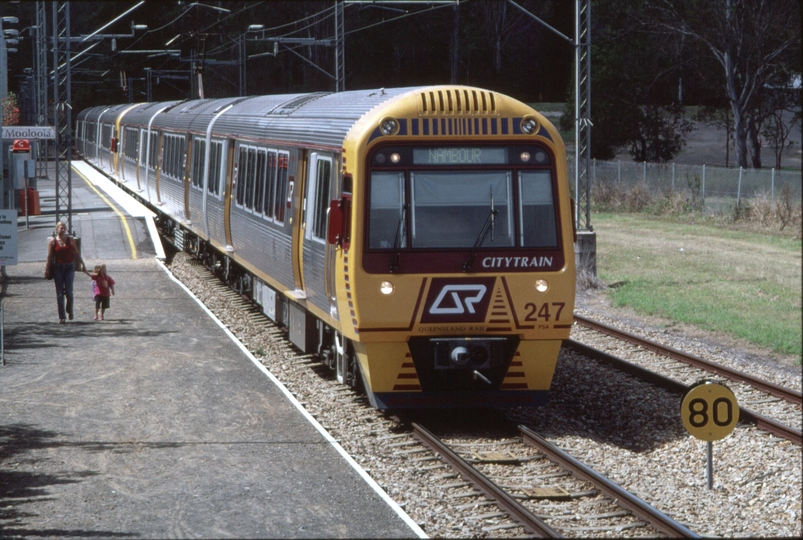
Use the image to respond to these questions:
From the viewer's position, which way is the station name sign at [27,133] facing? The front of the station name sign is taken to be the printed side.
facing the viewer

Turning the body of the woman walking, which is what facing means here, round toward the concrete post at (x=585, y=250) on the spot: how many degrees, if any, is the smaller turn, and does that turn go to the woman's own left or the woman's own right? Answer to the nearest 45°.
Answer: approximately 90° to the woman's own left

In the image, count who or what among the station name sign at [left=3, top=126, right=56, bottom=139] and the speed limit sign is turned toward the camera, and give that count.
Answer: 2

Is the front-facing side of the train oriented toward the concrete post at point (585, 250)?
no

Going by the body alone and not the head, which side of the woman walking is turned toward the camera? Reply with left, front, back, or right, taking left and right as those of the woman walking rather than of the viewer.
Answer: front

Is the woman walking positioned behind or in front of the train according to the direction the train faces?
in front

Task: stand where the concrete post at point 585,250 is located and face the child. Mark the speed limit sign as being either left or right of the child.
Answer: left

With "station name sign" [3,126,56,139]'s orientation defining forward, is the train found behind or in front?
in front

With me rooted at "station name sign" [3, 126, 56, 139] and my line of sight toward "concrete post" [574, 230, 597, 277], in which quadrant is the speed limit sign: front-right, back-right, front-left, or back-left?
front-right

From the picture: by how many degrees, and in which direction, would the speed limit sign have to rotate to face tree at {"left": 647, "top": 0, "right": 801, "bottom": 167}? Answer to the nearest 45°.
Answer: approximately 180°

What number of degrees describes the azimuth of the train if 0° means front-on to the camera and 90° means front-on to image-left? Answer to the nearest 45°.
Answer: approximately 315°

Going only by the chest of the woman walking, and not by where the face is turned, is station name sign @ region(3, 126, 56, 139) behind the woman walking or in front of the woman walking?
behind

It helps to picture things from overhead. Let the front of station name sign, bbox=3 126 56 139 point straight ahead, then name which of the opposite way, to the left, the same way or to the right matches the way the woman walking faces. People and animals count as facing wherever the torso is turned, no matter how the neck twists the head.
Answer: the same way
